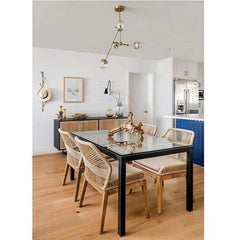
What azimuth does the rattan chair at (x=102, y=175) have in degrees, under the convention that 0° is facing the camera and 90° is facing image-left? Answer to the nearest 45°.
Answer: approximately 225°

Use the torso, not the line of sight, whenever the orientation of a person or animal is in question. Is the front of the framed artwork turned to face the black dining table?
yes

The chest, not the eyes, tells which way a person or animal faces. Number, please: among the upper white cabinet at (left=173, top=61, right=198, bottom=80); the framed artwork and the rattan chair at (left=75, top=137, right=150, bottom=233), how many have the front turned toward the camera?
2

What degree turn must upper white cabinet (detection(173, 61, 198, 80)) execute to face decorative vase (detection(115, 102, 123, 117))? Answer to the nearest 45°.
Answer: approximately 45° to its right

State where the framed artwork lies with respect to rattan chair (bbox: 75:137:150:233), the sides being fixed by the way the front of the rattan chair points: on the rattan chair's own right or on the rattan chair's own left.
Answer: on the rattan chair's own left

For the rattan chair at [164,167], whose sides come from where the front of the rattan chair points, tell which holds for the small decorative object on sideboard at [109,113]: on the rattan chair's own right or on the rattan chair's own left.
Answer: on the rattan chair's own right
